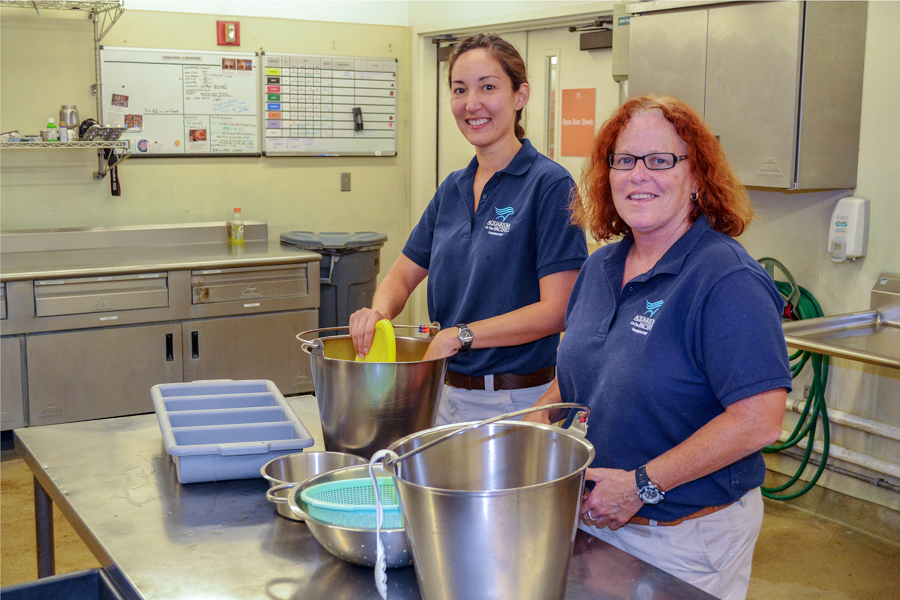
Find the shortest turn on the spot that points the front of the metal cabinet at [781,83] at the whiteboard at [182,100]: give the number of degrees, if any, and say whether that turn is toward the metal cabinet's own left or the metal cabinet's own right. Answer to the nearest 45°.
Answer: approximately 45° to the metal cabinet's own right

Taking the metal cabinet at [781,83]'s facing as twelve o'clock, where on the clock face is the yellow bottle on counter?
The yellow bottle on counter is roughly at 2 o'clock from the metal cabinet.

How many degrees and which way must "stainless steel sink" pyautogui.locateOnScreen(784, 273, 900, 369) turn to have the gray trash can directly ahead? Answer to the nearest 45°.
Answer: approximately 45° to its right

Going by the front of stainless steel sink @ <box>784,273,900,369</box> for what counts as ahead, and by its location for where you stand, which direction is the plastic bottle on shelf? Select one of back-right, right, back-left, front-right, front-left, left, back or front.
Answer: front-right

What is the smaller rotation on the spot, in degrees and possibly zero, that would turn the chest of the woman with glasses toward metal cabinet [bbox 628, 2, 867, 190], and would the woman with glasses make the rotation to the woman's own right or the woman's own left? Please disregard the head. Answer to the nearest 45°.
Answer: approximately 135° to the woman's own right

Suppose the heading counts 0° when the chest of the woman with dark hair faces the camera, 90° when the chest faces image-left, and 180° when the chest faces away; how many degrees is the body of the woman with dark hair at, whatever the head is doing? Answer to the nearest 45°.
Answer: approximately 45°

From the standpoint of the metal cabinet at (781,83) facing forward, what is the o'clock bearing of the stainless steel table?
The stainless steel table is roughly at 11 o'clock from the metal cabinet.

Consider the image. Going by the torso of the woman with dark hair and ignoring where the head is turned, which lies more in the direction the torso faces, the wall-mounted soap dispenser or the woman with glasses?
the woman with glasses

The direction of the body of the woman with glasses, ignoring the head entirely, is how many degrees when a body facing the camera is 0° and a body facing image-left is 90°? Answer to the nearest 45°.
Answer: approximately 45°

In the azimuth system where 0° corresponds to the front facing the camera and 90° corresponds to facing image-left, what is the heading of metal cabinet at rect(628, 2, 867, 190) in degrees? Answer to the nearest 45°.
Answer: approximately 45°
